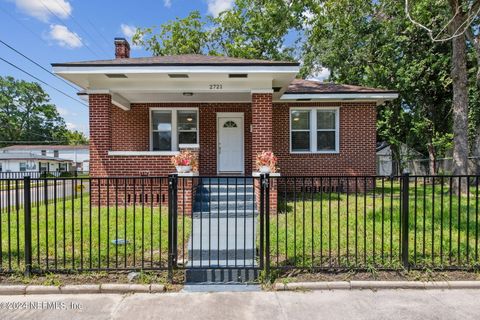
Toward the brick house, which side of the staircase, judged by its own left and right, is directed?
back

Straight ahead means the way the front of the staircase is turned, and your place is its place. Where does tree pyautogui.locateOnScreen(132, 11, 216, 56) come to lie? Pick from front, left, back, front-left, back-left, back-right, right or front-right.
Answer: back

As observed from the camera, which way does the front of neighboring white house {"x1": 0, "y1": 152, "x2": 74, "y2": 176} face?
facing the viewer and to the right of the viewer

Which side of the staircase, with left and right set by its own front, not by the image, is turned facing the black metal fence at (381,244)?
left

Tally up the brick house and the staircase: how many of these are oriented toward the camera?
2

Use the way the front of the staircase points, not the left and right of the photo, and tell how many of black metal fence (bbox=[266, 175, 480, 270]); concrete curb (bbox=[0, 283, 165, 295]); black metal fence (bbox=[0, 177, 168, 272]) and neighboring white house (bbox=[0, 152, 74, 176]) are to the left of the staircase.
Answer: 1

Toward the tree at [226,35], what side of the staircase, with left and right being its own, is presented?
back

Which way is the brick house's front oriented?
toward the camera
